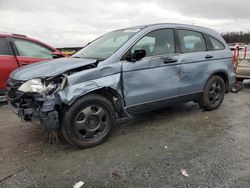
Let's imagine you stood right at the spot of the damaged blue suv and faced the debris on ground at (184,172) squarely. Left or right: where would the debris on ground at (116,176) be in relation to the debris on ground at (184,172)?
right

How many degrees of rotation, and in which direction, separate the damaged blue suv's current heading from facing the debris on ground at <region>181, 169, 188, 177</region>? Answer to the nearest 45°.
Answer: approximately 90° to its left

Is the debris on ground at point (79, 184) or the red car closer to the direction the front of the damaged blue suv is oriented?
the debris on ground

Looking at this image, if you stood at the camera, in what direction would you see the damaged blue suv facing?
facing the viewer and to the left of the viewer

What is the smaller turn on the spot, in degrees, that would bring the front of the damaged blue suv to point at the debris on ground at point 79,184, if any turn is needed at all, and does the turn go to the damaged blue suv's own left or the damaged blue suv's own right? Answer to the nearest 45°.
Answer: approximately 45° to the damaged blue suv's own left
